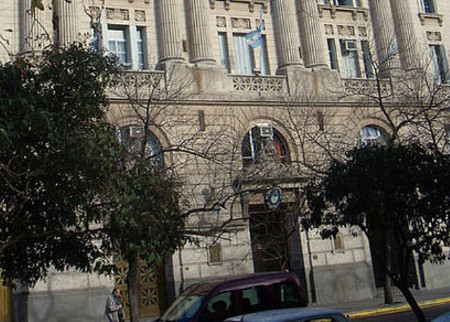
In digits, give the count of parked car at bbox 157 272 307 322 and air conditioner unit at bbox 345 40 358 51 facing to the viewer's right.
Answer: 0

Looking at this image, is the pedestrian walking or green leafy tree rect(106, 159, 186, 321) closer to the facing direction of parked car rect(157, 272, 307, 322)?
the green leafy tree

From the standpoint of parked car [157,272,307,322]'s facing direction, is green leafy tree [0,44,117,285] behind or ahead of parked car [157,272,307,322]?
ahead

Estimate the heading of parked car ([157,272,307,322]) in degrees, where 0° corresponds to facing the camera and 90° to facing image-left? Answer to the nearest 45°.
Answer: approximately 45°

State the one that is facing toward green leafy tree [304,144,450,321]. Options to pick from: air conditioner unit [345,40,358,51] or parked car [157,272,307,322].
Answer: the air conditioner unit

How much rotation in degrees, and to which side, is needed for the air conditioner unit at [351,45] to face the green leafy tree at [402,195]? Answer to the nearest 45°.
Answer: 0° — it already faces it

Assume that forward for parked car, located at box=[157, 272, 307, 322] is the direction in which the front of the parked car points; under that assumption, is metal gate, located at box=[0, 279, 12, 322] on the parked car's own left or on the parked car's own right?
on the parked car's own right

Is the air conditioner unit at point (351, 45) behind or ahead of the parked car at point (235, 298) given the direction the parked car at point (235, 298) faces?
behind

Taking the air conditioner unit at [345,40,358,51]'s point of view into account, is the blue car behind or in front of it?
in front
